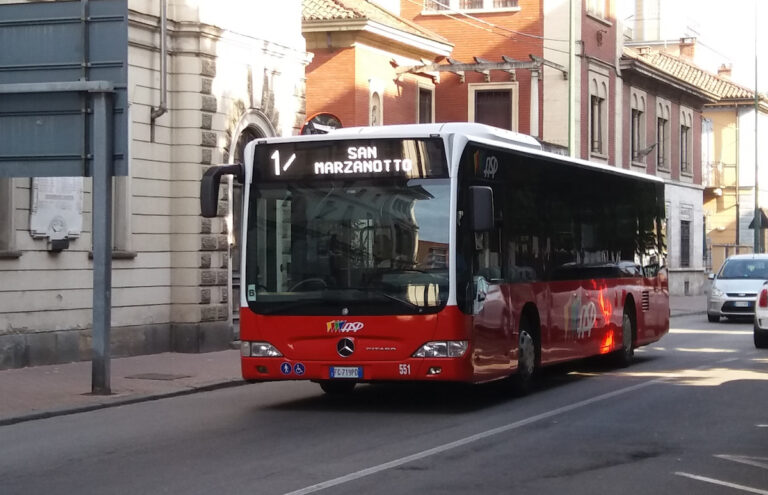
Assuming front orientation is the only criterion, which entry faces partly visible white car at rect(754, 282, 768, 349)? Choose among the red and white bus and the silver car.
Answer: the silver car

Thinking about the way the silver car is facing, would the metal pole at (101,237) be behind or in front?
in front

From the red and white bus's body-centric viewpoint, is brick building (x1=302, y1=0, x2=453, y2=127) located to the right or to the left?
on its right

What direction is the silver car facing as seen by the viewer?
toward the camera

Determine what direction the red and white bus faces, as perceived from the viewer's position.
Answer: facing the viewer and to the left of the viewer

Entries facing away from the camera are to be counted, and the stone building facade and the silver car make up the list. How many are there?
0

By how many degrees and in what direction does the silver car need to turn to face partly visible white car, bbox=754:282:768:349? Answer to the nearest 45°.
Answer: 0° — it already faces it
